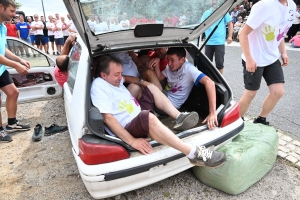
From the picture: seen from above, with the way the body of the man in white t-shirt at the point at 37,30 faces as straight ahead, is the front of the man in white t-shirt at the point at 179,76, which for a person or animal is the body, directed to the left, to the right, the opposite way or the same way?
to the right

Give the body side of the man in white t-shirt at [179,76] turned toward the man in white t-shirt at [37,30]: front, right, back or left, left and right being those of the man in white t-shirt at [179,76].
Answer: right

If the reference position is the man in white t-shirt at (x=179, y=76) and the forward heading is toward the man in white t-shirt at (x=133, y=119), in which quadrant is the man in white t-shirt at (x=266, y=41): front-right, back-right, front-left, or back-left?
back-left

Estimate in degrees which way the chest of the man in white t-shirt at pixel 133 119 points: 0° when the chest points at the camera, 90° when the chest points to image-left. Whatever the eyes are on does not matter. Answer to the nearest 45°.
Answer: approximately 315°

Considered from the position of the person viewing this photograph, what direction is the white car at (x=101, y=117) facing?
facing away from the viewer and to the left of the viewer
